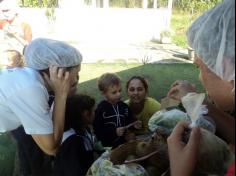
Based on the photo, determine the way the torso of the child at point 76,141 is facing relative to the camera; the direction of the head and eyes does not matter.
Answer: to the viewer's right

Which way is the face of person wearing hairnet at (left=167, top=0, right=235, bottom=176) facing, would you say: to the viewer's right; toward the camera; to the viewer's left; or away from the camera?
to the viewer's left

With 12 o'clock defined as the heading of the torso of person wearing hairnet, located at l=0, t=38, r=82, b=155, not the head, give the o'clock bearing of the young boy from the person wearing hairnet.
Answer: The young boy is roughly at 10 o'clock from the person wearing hairnet.

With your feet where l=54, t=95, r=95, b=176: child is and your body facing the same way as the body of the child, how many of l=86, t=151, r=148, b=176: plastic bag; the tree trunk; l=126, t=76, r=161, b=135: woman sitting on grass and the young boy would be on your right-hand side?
1

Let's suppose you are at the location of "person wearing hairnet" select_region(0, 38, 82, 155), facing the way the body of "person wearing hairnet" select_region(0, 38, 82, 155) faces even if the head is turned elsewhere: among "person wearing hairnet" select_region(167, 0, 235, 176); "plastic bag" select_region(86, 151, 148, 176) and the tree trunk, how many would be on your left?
1

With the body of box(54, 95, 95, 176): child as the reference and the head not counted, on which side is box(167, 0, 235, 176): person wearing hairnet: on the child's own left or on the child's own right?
on the child's own right

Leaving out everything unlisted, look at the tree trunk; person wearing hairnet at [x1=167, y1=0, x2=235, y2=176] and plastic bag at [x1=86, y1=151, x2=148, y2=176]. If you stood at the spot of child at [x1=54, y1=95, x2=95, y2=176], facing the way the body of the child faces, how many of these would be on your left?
1

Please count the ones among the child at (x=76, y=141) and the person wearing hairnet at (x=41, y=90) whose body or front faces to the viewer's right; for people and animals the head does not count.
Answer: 2

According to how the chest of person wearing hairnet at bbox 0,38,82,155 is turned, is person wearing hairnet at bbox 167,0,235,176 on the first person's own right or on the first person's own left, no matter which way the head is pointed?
on the first person's own right

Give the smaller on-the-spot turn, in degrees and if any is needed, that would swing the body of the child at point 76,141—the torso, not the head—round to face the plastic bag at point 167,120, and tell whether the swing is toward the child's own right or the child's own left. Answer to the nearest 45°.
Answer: approximately 45° to the child's own right

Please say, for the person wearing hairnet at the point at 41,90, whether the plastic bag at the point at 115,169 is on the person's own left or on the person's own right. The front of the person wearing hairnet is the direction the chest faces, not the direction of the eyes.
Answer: on the person's own right

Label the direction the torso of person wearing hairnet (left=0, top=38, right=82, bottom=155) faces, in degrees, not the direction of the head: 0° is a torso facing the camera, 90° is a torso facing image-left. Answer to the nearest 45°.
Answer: approximately 270°

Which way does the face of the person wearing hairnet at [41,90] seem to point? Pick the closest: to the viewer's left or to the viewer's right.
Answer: to the viewer's right
